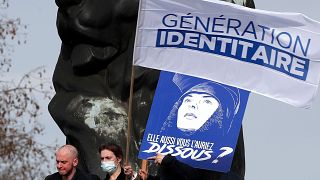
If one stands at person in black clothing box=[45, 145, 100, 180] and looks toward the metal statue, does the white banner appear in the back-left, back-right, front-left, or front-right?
front-right

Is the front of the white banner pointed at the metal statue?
no

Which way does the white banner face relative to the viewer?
toward the camera

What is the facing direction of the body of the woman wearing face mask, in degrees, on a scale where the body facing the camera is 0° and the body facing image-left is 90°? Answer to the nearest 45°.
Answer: approximately 45°
